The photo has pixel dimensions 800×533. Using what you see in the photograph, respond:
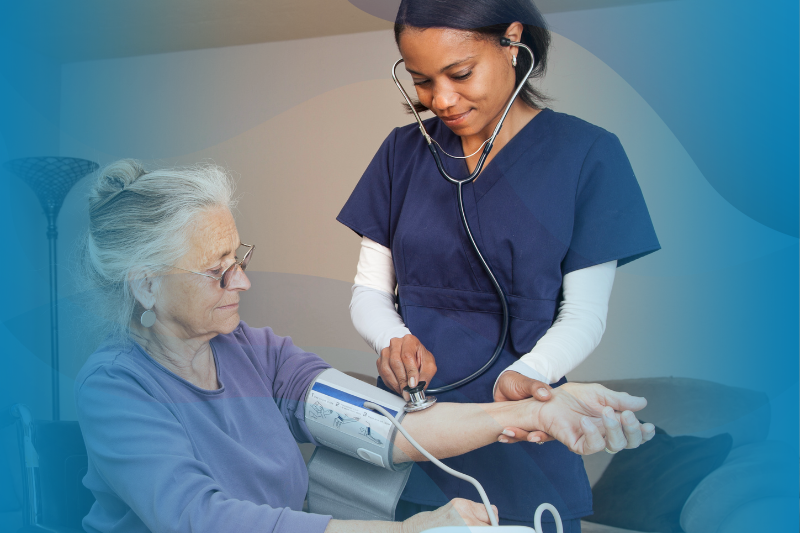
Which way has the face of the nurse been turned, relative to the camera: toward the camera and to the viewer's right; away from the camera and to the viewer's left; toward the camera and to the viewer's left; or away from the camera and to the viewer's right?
toward the camera and to the viewer's left

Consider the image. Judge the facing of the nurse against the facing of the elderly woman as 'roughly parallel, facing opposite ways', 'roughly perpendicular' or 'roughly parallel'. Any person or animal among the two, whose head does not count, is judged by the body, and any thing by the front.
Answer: roughly perpendicular

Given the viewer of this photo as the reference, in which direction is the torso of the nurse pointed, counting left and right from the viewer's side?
facing the viewer and to the left of the viewer

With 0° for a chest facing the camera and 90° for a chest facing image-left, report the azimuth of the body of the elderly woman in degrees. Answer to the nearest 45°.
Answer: approximately 315°
